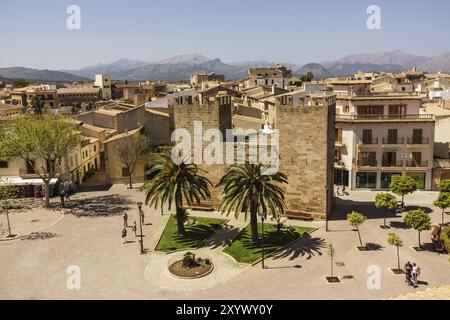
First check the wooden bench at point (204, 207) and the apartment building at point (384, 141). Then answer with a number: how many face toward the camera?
2

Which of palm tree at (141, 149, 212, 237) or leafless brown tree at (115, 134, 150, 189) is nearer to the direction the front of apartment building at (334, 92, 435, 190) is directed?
the palm tree

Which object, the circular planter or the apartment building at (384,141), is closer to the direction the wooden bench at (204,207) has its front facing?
the circular planter

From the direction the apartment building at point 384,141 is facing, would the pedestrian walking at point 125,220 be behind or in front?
in front

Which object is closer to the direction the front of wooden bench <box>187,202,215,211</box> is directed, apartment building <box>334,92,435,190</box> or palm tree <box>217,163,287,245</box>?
the palm tree

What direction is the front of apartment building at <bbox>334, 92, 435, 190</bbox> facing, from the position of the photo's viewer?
facing the viewer

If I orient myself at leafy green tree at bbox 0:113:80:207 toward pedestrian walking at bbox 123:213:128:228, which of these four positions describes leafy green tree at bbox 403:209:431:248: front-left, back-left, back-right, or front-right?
front-left

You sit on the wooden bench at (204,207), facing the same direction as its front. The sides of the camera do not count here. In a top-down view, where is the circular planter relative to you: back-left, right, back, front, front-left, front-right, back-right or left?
front

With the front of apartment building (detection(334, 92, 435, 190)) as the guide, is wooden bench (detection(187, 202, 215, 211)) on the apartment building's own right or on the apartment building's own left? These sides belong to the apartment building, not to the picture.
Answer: on the apartment building's own right

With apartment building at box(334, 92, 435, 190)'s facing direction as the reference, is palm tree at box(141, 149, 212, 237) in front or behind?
in front

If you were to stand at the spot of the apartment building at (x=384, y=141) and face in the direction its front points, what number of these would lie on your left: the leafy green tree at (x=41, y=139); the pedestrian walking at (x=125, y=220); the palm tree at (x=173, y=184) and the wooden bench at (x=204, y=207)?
0

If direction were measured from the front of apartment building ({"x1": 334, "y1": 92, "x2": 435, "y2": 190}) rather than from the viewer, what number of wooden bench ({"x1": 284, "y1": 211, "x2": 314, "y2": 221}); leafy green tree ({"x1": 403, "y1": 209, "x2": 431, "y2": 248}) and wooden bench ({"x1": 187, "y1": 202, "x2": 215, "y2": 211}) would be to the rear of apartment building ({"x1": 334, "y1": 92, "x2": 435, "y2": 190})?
0

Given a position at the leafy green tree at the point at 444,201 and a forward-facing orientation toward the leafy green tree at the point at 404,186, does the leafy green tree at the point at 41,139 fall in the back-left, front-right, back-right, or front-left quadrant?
front-left

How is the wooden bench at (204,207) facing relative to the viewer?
toward the camera

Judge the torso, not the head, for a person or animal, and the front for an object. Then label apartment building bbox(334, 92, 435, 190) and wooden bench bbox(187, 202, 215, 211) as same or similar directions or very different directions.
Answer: same or similar directions

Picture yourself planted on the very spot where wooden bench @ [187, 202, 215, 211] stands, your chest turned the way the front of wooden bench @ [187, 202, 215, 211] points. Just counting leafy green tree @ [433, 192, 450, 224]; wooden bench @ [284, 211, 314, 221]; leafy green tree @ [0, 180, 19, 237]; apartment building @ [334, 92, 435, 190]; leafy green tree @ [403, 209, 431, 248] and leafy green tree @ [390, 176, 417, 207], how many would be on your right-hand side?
1

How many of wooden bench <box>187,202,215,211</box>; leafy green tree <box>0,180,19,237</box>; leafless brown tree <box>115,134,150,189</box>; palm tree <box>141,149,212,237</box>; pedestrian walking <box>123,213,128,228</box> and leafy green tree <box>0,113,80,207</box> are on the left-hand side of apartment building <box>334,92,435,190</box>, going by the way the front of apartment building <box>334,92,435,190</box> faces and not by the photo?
0
